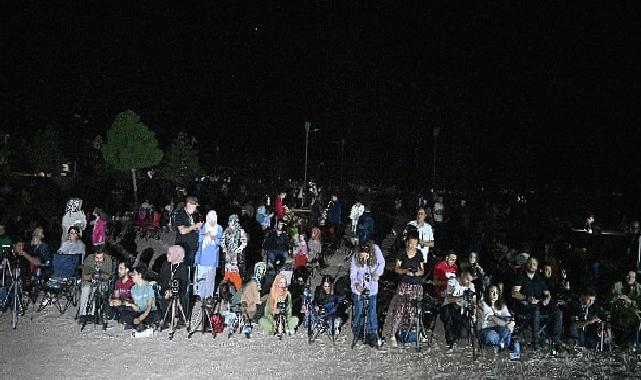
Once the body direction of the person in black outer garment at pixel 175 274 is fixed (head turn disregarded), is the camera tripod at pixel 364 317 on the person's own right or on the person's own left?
on the person's own left

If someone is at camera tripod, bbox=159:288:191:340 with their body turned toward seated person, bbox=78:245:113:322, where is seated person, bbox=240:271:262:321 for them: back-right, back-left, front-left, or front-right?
back-right

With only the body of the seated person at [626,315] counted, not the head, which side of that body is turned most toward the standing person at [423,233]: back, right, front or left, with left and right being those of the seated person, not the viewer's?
right

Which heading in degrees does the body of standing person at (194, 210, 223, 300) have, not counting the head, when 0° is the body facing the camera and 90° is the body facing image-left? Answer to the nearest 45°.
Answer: approximately 0°

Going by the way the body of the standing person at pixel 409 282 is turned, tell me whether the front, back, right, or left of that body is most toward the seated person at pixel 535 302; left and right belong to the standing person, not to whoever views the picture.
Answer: left

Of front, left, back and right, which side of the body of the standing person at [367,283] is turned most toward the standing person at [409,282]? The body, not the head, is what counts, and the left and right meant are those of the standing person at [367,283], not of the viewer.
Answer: left

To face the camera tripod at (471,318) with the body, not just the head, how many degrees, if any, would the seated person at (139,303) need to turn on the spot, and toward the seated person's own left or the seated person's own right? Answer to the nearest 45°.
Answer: approximately 135° to the seated person's own left

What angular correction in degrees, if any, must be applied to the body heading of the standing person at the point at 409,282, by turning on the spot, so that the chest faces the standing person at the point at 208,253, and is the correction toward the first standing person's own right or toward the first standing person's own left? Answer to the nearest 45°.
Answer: approximately 90° to the first standing person's own right

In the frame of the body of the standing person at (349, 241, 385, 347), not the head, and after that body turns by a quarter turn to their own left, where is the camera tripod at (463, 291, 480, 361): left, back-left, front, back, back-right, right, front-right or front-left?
front

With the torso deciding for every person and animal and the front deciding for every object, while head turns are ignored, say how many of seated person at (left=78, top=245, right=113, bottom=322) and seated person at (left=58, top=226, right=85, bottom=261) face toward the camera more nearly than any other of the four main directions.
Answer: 2
